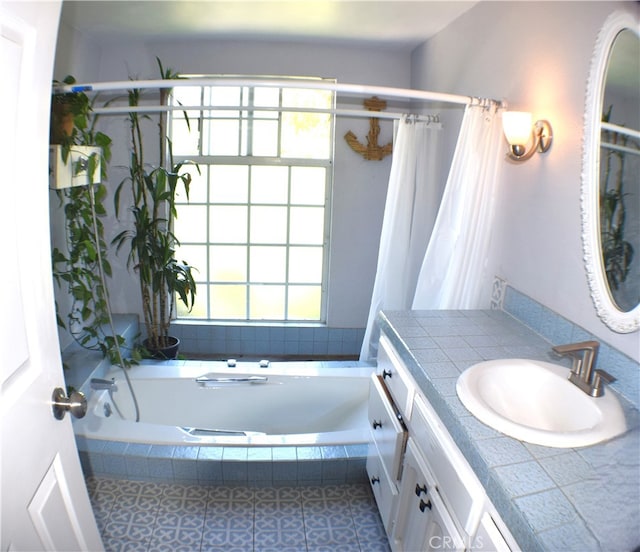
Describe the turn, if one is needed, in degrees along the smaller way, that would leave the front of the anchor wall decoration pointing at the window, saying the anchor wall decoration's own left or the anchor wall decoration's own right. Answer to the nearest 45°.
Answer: approximately 90° to the anchor wall decoration's own right

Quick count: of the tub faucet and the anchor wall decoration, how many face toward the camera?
1

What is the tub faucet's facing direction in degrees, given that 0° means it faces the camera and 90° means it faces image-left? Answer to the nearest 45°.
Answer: approximately 270°

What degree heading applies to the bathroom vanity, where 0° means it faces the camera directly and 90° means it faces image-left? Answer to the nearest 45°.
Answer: approximately 45°

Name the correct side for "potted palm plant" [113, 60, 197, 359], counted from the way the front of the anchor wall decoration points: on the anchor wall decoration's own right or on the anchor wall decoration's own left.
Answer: on the anchor wall decoration's own right

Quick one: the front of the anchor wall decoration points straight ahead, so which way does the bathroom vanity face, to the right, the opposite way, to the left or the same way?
to the right

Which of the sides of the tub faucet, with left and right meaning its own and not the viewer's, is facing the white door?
right

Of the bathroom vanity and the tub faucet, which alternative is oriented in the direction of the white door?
the bathroom vanity
